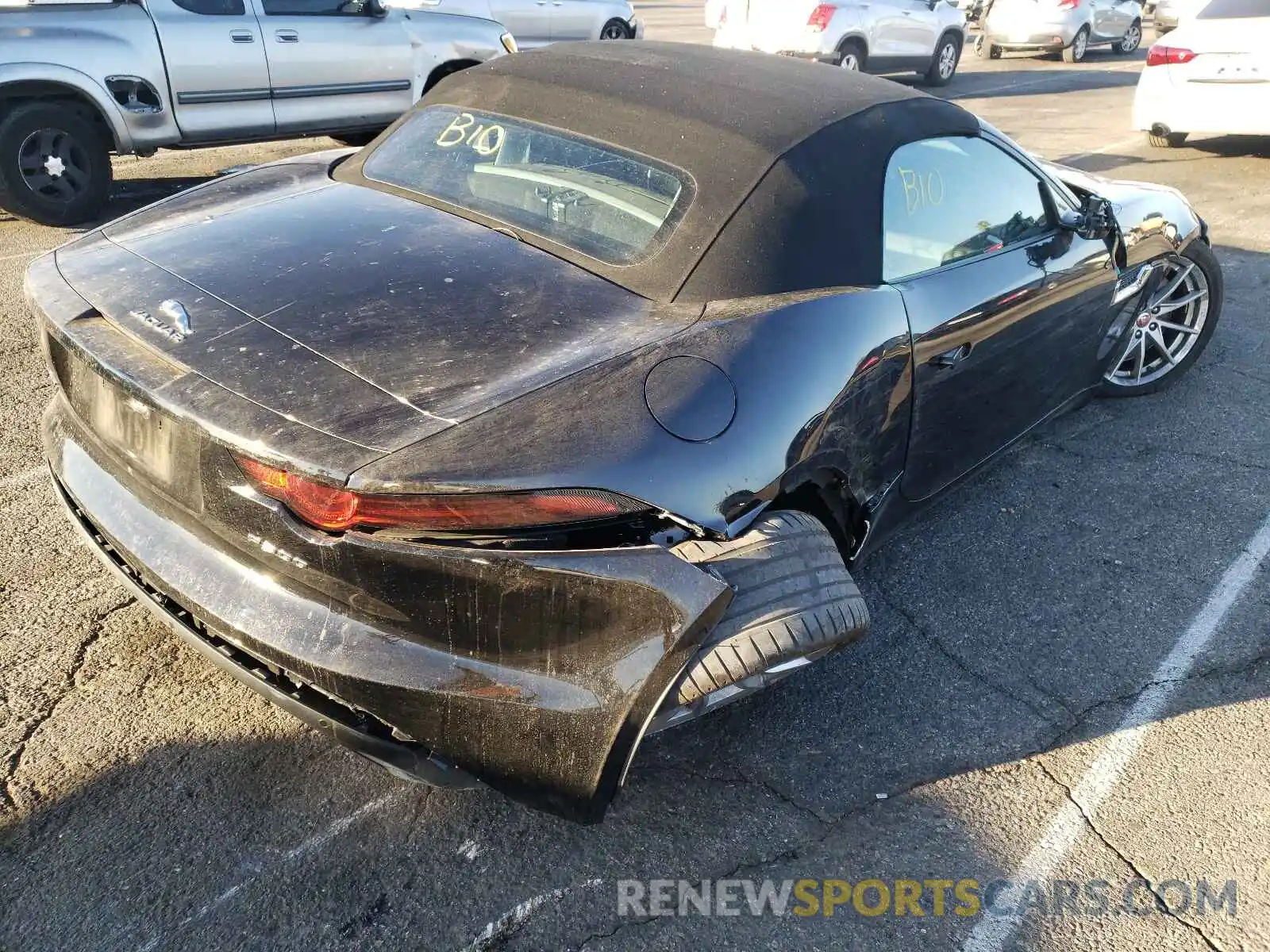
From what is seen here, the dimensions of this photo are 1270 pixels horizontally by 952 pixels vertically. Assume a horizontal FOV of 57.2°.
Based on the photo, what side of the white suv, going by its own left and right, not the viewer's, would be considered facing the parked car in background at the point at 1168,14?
front

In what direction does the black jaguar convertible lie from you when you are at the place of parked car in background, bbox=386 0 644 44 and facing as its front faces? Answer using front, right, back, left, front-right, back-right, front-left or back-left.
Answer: right

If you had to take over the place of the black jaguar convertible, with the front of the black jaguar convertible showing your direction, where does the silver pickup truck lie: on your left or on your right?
on your left

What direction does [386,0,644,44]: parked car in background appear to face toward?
to the viewer's right

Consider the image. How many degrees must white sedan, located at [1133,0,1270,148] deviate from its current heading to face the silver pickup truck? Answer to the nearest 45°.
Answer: approximately 135° to its left

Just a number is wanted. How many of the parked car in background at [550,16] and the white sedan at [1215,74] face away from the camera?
1

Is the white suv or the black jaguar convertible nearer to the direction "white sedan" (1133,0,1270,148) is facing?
the white suv

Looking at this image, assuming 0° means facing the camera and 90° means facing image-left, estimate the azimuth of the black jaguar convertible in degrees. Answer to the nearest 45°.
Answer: approximately 225°

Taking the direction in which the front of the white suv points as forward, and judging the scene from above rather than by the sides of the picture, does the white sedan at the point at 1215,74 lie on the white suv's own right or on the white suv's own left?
on the white suv's own right

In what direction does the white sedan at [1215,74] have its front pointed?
away from the camera

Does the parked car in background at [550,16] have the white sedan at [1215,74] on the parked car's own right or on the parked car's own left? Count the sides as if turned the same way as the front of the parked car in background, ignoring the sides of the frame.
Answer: on the parked car's own right
